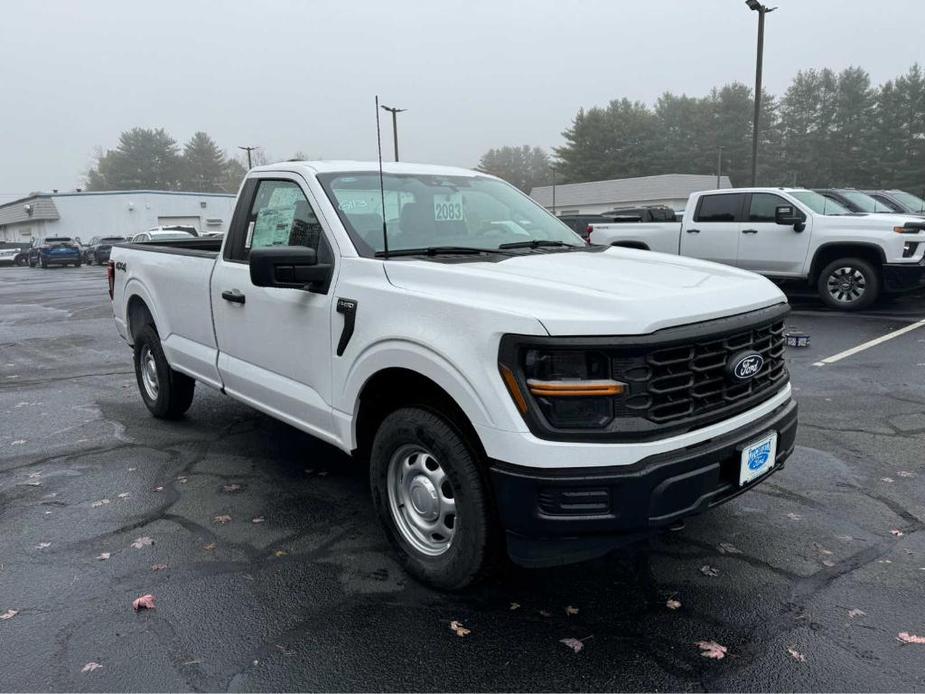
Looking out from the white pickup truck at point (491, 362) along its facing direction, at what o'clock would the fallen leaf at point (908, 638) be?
The fallen leaf is roughly at 11 o'clock from the white pickup truck.

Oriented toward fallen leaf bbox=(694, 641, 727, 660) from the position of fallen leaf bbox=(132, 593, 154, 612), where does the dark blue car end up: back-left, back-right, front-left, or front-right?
back-left

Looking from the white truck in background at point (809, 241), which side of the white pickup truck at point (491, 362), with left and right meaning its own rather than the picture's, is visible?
left

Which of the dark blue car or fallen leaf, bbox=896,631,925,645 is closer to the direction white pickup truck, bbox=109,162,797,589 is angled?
the fallen leaf

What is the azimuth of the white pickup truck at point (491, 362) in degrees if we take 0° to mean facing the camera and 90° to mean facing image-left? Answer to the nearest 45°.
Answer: approximately 315°

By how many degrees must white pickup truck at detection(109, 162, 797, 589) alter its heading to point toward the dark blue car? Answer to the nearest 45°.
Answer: approximately 180°
